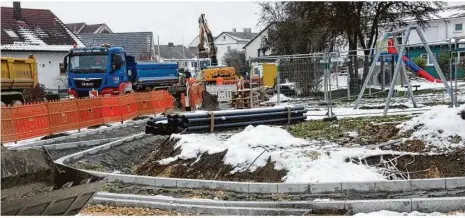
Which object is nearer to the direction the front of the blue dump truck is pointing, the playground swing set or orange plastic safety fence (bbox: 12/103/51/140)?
the orange plastic safety fence

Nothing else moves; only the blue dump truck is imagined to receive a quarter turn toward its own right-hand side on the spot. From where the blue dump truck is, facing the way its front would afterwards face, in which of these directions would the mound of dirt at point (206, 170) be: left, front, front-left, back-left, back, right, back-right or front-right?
back-left

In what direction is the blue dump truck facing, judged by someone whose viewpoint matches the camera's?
facing the viewer and to the left of the viewer

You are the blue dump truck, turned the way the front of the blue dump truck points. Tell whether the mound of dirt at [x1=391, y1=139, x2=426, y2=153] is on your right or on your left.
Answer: on your left

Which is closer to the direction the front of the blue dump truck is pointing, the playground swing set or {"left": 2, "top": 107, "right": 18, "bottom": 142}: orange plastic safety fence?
the orange plastic safety fence

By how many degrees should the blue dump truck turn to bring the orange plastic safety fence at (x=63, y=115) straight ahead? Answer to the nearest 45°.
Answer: approximately 45° to its left

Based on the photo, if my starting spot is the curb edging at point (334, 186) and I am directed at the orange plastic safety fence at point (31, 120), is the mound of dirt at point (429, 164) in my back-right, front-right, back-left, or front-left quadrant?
back-right

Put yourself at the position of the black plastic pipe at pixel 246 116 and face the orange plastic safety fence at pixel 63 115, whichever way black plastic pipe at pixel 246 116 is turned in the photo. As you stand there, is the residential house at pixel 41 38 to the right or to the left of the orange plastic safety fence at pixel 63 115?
right

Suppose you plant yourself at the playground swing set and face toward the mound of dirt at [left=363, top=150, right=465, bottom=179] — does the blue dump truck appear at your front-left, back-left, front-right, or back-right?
back-right

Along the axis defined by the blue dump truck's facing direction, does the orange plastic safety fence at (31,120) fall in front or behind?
in front

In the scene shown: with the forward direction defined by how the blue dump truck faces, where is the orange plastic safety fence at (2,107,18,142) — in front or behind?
in front

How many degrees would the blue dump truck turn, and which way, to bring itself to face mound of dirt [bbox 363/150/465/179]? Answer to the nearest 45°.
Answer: approximately 45° to its left

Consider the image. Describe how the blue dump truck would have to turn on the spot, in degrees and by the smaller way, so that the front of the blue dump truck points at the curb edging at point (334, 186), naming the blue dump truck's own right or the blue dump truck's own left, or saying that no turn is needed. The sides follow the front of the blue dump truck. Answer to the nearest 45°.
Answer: approximately 45° to the blue dump truck's own left
